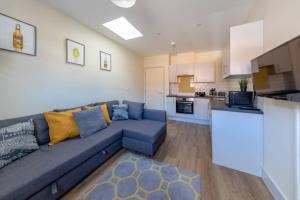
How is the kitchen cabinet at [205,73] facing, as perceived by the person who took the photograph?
facing the viewer

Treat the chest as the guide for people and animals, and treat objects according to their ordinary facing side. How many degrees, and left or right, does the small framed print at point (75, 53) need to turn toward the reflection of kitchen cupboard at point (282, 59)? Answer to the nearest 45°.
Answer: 0° — it already faces it

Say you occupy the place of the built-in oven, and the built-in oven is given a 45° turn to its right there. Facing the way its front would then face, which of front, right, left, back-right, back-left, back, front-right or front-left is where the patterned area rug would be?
front-left

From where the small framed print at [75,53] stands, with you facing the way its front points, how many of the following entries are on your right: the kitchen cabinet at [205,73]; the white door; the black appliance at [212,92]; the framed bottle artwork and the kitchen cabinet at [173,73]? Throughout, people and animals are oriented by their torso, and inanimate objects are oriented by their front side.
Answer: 1

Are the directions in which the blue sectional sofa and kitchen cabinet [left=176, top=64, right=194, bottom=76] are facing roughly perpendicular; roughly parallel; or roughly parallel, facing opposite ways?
roughly perpendicular

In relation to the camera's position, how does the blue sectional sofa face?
facing the viewer and to the right of the viewer

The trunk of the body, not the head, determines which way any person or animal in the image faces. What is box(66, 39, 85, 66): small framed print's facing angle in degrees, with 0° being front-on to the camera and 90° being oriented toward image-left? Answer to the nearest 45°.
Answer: approximately 315°

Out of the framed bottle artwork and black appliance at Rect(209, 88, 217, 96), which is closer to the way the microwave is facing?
the framed bottle artwork

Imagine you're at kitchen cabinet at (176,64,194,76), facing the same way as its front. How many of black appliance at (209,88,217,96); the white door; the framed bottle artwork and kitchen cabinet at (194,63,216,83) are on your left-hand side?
2

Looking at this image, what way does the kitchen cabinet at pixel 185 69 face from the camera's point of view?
toward the camera

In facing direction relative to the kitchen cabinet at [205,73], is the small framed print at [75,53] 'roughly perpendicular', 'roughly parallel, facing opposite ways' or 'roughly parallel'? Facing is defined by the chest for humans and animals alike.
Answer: roughly perpendicular

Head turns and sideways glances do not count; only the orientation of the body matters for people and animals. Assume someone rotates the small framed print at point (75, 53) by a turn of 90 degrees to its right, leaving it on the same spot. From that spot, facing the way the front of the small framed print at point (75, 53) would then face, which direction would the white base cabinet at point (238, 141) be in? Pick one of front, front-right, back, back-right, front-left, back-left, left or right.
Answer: left

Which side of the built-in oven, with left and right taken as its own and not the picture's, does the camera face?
front
